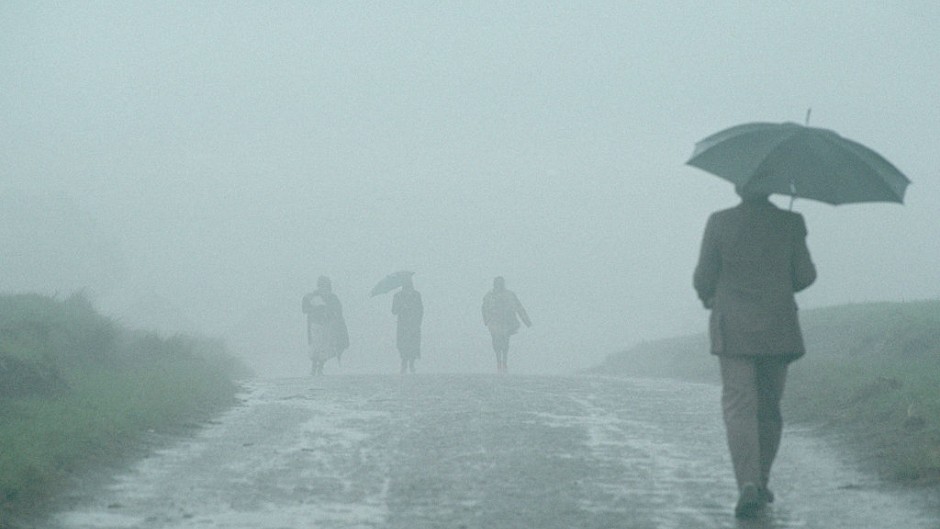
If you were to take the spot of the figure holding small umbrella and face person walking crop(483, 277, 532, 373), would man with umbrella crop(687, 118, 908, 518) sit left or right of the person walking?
right

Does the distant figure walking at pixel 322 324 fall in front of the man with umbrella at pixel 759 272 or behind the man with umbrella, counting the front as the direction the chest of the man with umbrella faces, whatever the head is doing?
in front

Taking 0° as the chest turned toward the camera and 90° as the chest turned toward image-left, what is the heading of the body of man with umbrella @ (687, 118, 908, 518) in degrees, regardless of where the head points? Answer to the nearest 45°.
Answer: approximately 180°

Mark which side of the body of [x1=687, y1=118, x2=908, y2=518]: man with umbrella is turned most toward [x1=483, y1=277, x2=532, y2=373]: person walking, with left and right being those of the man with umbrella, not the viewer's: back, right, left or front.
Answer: front
